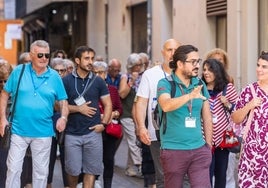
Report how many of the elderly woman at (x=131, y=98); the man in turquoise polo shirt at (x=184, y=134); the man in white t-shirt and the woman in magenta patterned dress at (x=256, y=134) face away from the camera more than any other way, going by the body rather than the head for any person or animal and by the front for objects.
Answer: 0

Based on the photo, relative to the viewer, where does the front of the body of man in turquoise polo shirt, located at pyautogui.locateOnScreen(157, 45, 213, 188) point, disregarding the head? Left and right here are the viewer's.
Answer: facing the viewer and to the right of the viewer

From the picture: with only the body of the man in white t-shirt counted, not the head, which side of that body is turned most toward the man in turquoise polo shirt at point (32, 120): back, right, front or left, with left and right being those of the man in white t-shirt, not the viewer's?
right

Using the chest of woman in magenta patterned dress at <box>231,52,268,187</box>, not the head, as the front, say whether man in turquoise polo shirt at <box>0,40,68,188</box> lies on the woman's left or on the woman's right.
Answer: on the woman's right

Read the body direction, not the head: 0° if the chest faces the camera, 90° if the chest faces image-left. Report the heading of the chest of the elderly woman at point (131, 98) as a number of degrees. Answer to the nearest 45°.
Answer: approximately 315°

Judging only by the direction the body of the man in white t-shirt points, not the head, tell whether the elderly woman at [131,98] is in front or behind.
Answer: behind

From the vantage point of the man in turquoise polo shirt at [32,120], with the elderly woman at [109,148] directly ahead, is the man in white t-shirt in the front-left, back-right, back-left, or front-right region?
front-right

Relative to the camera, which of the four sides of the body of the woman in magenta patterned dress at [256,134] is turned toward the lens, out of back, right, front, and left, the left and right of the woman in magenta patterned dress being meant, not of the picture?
front

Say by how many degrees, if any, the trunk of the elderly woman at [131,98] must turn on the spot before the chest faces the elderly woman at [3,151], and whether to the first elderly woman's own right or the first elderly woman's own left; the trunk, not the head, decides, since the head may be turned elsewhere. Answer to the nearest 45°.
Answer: approximately 90° to the first elderly woman's own right

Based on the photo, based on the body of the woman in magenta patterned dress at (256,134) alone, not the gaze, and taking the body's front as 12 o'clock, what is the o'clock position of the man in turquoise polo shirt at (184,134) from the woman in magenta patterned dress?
The man in turquoise polo shirt is roughly at 2 o'clock from the woman in magenta patterned dress.

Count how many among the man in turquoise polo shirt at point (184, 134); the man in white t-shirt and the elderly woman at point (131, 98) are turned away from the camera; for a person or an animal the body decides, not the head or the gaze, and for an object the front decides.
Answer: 0

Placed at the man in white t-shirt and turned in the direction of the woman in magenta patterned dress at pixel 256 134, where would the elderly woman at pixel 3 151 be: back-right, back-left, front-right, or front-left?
back-right
